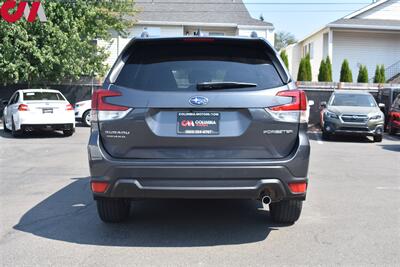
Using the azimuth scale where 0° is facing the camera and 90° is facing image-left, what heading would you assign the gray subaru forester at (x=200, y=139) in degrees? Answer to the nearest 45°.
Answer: approximately 180°

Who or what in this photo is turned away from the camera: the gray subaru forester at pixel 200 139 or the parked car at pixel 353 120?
the gray subaru forester

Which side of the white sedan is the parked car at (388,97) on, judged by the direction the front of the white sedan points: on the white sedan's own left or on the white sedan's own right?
on the white sedan's own right

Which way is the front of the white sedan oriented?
away from the camera

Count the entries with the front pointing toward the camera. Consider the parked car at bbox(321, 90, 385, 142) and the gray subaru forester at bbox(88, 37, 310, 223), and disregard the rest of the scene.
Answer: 1

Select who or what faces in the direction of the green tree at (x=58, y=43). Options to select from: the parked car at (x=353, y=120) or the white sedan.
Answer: the white sedan

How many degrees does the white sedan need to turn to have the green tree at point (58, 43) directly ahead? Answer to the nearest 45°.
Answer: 0° — it already faces it

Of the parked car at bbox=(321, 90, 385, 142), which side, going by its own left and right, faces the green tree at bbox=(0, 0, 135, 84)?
right

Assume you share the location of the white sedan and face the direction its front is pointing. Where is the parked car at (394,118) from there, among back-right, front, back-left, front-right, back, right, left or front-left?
right

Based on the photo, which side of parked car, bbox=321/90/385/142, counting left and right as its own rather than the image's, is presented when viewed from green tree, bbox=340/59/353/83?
back

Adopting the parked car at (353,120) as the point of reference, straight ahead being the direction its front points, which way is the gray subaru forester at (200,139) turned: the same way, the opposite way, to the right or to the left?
the opposite way

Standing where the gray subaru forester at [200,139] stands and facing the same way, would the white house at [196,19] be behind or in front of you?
in front

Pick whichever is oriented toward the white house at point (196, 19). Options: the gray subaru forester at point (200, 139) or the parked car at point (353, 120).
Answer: the gray subaru forester
